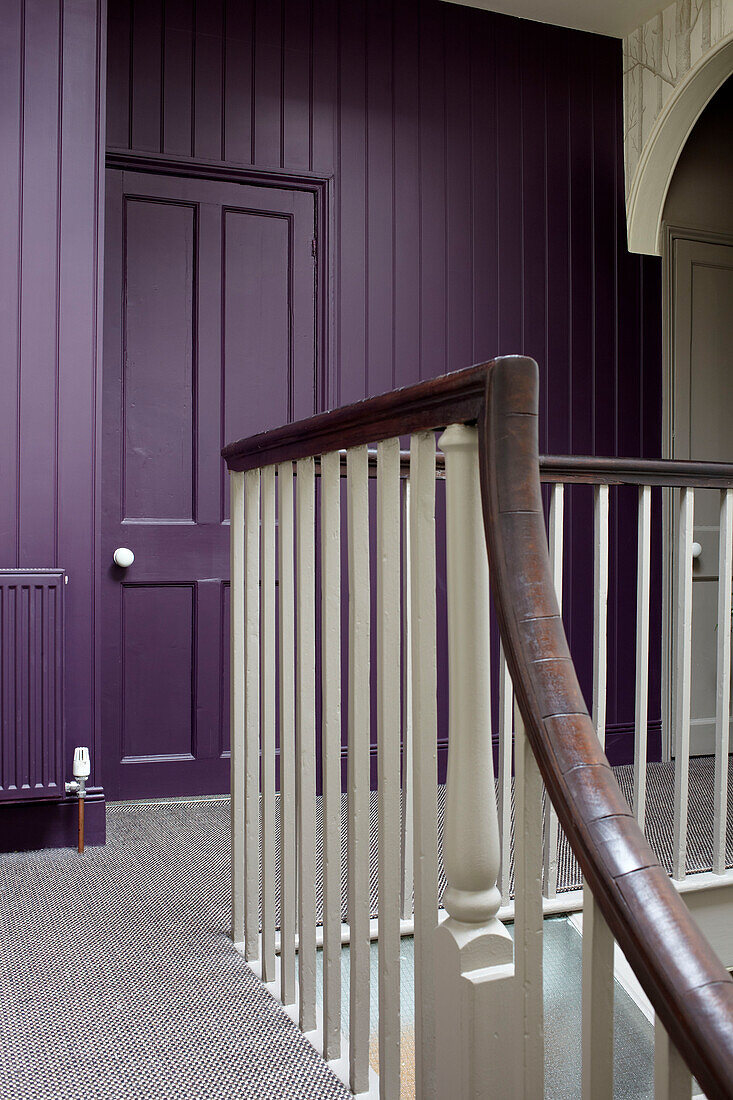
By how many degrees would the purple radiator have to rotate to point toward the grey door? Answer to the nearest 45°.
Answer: approximately 90° to its left

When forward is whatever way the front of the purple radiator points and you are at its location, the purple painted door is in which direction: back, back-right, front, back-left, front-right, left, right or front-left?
back-left

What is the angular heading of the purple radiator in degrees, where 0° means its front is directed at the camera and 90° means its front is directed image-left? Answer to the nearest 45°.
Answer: approximately 0°
